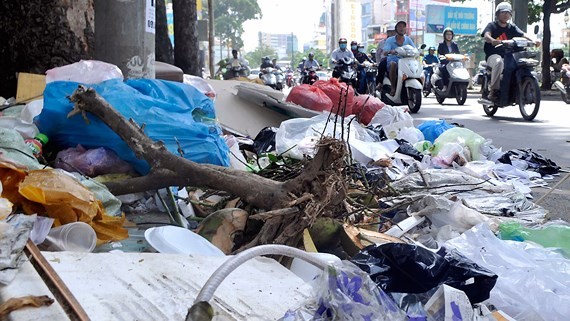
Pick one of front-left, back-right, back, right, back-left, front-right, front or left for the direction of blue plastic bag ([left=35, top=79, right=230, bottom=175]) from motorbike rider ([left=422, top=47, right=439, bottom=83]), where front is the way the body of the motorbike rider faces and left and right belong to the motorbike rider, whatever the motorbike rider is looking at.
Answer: front-right

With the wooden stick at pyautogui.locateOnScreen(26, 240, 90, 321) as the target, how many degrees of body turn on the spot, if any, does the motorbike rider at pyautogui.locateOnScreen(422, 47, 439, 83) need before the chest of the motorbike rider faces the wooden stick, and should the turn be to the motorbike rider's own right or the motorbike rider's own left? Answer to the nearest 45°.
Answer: approximately 45° to the motorbike rider's own right

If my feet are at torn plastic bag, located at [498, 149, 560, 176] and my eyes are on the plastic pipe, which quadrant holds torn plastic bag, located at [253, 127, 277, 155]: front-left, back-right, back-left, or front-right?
front-right

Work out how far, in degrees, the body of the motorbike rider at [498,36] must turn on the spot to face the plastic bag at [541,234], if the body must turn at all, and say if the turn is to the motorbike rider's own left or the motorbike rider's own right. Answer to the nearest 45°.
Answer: approximately 45° to the motorbike rider's own right

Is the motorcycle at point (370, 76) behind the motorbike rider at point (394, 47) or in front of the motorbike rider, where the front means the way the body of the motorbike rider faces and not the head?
behind

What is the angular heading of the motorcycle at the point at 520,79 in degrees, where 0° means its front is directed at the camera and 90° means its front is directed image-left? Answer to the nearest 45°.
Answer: approximately 315°

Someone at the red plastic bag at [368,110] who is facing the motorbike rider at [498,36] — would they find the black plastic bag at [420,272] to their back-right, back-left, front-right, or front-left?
back-right

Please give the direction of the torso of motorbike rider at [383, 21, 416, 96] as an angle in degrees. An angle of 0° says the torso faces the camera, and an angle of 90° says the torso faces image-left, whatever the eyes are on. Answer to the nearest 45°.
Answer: approximately 315°

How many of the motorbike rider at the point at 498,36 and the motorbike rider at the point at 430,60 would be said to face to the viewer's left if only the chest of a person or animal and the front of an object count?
0

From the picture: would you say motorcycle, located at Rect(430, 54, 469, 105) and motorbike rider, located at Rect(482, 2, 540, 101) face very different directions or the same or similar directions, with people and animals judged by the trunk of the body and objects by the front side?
same or similar directions

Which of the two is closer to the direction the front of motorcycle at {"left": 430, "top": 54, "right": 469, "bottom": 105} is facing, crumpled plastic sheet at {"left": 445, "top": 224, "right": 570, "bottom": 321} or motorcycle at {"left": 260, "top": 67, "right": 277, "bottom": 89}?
the crumpled plastic sheet

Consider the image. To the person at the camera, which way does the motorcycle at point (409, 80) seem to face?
facing the viewer and to the right of the viewer

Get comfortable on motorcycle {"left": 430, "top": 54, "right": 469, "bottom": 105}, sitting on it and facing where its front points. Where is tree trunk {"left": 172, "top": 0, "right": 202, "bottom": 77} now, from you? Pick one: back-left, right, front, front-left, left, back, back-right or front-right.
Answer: right

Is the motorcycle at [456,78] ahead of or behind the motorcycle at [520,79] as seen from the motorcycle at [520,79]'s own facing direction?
behind

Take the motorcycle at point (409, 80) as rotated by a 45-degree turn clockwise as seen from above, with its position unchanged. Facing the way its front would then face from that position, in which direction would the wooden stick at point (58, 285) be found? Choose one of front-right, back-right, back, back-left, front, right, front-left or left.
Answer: front
